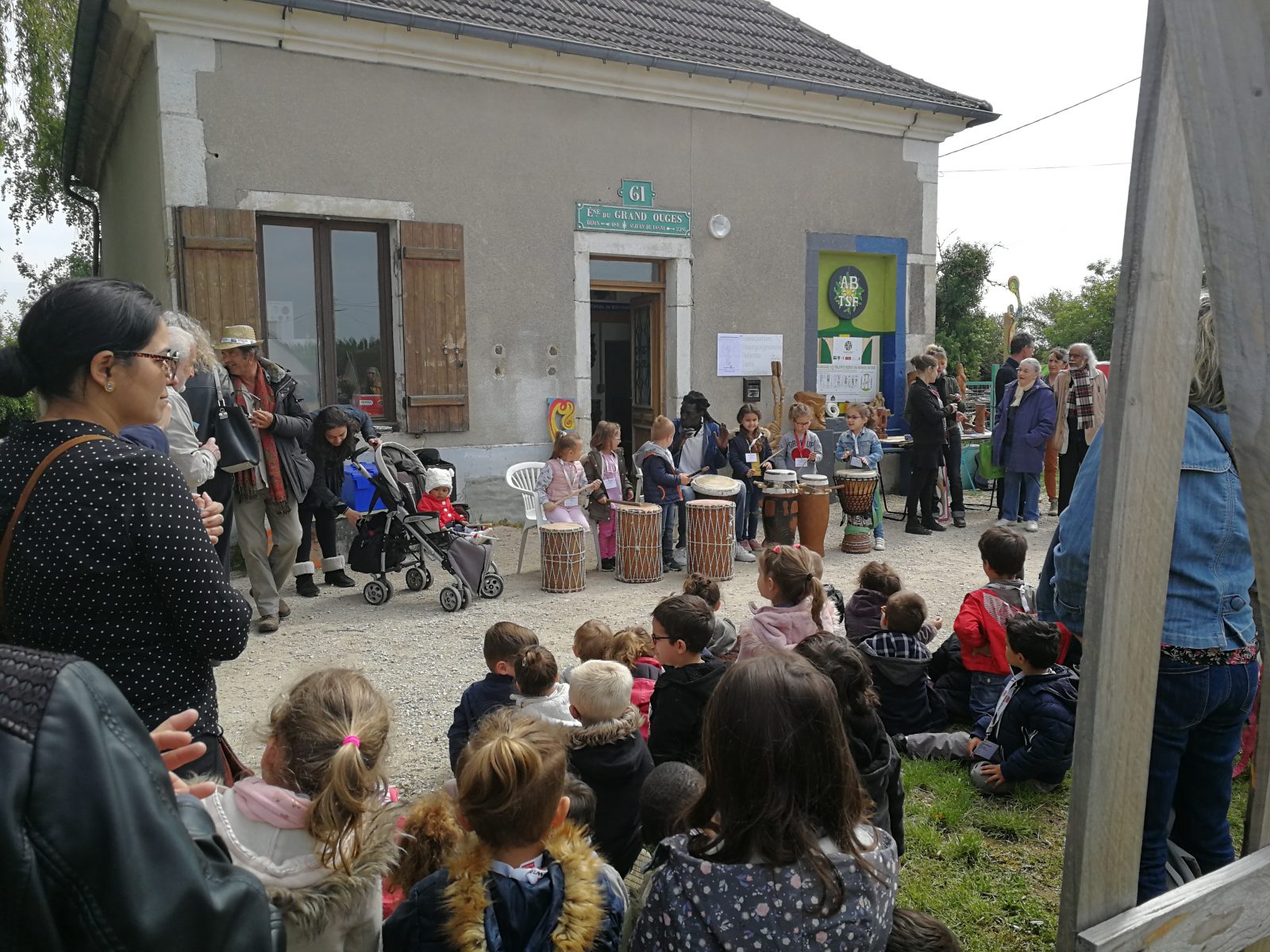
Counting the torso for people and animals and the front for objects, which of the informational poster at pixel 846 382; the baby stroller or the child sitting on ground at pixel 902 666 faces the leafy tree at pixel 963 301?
the child sitting on ground

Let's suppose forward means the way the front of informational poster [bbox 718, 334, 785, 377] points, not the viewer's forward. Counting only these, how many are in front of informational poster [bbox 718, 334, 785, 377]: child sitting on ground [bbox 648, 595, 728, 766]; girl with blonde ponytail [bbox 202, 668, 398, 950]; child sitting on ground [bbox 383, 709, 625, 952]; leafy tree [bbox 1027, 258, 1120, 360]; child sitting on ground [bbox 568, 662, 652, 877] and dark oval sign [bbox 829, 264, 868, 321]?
4

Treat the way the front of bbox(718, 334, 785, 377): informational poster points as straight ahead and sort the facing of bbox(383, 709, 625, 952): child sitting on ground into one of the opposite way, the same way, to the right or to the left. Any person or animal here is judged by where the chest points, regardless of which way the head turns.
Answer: the opposite way

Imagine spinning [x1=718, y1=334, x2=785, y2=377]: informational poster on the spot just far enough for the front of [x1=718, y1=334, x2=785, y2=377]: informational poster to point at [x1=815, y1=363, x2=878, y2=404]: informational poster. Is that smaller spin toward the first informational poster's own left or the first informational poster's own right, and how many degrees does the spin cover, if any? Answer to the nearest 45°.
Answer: approximately 135° to the first informational poster's own left

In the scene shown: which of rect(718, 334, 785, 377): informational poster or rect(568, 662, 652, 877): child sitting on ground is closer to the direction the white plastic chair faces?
the child sitting on ground

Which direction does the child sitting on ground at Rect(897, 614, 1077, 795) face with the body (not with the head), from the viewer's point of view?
to the viewer's left

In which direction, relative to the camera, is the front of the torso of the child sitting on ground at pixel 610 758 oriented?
away from the camera

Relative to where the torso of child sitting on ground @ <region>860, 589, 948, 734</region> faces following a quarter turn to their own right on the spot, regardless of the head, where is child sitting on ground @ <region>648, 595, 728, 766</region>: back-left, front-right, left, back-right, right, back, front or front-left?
back-right

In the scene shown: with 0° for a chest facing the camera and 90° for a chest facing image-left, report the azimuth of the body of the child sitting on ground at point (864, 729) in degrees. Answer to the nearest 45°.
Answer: approximately 135°

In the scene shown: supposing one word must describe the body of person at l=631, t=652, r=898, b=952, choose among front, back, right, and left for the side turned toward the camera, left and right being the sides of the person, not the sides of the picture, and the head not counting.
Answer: back

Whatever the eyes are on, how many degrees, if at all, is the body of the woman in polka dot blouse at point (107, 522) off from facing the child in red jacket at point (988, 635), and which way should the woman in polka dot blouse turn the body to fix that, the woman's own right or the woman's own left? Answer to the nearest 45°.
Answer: approximately 45° to the woman's own right

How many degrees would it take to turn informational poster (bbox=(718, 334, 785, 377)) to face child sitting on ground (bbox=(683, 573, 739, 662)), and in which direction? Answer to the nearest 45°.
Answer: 0° — it already faces them

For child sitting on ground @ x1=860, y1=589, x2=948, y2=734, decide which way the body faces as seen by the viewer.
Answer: away from the camera

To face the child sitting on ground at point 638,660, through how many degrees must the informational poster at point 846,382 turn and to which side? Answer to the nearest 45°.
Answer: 0° — it already faces them

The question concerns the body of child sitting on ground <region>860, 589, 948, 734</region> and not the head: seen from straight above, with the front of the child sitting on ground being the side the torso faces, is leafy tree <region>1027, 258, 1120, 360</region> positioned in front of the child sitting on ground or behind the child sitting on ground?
in front

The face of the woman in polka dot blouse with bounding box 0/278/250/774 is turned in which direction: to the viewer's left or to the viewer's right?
to the viewer's right
